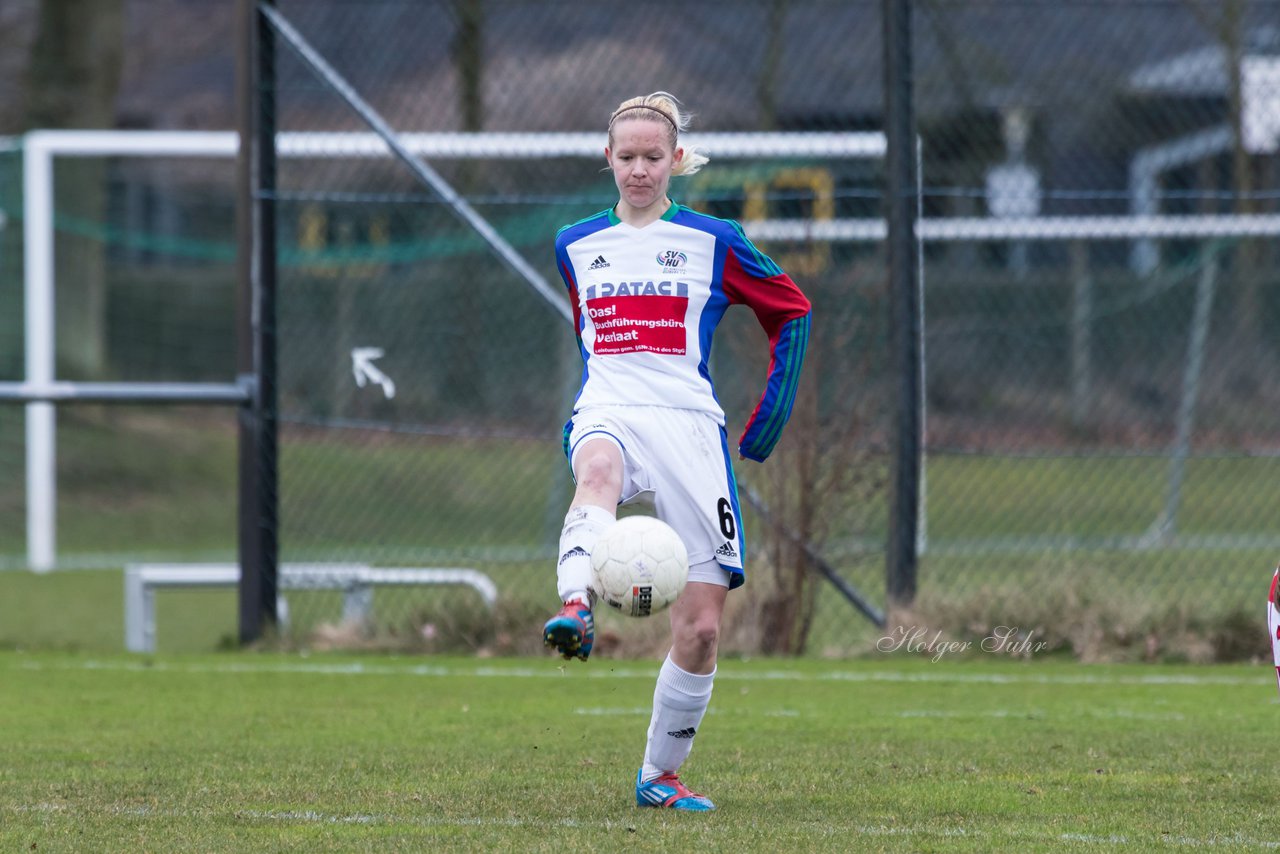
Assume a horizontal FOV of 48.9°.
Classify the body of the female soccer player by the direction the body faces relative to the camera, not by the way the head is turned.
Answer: toward the camera

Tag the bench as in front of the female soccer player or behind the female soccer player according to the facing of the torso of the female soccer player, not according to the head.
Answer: behind

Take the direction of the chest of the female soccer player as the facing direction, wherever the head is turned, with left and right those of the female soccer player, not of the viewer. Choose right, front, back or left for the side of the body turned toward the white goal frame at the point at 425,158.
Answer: back

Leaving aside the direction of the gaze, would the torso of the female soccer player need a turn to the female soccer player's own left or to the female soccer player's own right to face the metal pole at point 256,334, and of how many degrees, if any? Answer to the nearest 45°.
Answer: approximately 135° to the female soccer player's own right

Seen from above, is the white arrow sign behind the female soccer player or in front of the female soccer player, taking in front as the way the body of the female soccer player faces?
behind

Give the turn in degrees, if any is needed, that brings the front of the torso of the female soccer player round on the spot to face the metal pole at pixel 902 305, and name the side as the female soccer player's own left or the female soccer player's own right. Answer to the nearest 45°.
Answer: approximately 180°

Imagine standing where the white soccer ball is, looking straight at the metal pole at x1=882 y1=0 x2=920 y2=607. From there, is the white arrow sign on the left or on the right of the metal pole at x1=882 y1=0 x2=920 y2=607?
left
